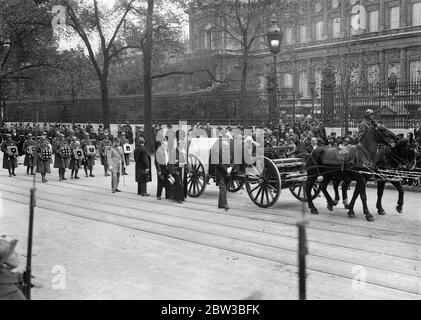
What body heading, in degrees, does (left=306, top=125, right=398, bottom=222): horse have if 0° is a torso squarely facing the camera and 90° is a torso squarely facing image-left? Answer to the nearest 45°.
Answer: approximately 270°

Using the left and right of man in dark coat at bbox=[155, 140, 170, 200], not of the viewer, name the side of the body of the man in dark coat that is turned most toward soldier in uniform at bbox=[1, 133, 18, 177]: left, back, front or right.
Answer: back

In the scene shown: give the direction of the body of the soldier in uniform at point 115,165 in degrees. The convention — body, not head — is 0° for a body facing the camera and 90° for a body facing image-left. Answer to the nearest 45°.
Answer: approximately 315°
